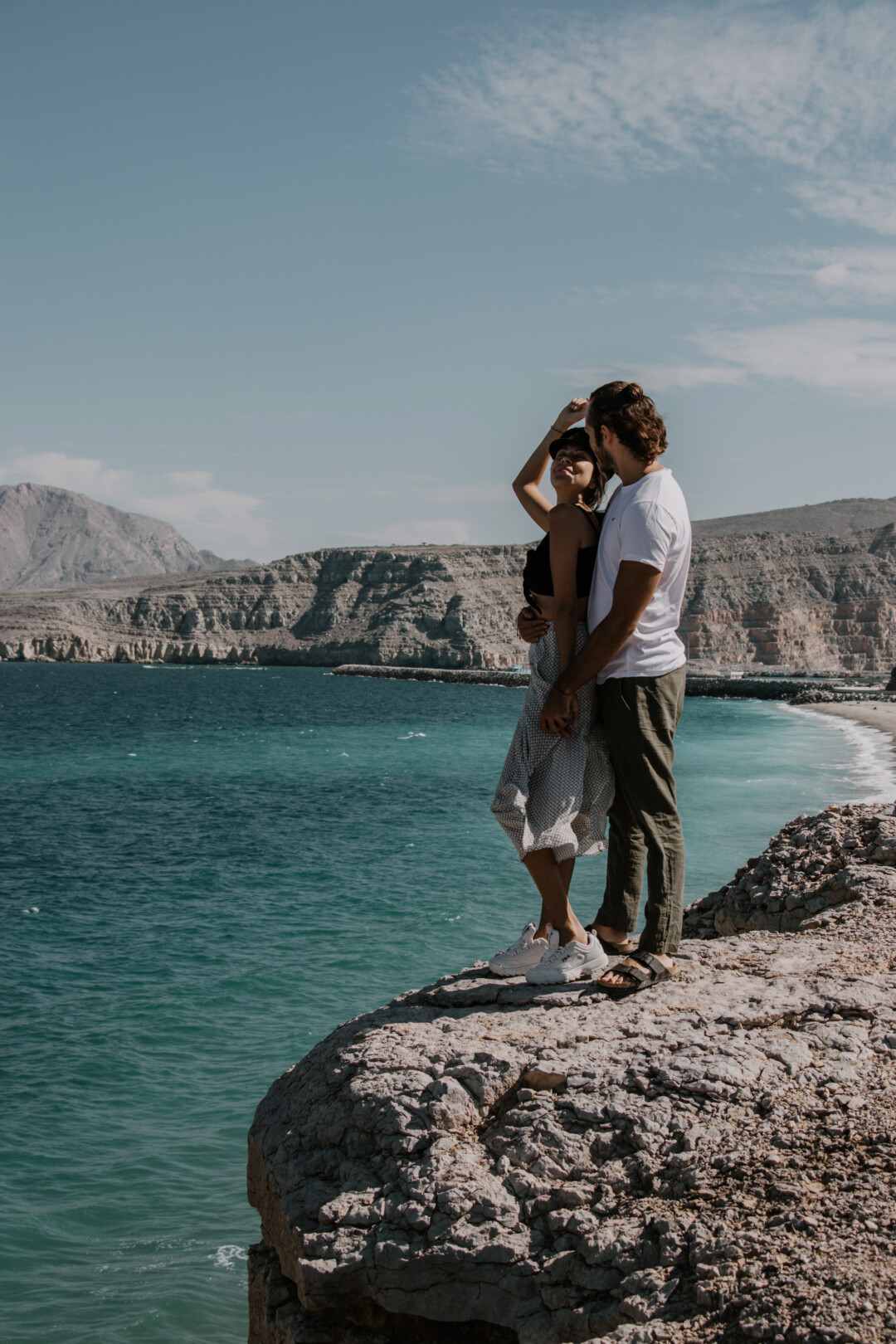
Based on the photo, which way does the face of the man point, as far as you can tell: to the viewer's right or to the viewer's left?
to the viewer's left

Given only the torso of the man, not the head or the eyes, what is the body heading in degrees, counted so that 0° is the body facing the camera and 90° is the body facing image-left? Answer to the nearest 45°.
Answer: approximately 90°

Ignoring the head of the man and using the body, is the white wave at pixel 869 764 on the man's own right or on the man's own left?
on the man's own right
